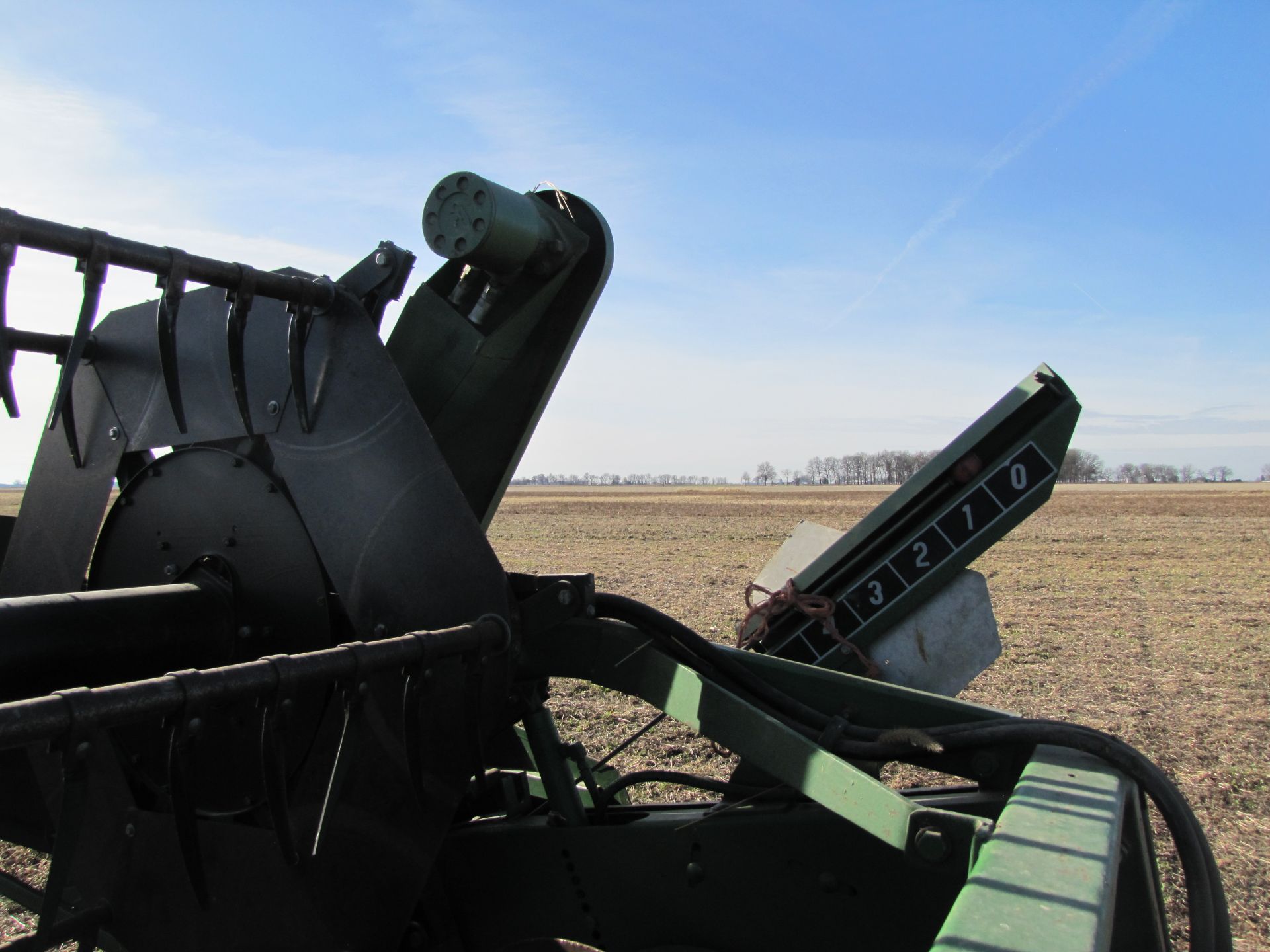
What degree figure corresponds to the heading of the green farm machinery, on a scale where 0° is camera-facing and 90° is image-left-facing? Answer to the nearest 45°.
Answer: approximately 135°
